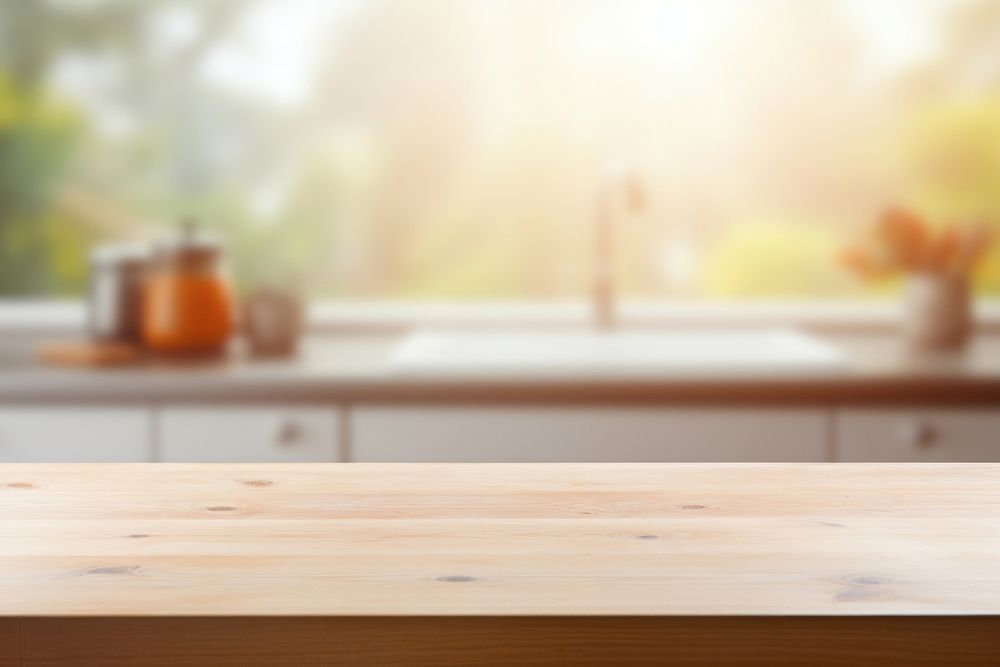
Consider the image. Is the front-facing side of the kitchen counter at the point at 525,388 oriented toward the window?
no

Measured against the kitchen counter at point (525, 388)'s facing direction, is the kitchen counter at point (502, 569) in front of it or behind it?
in front

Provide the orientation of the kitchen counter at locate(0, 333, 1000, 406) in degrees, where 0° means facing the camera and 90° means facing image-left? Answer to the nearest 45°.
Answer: approximately 0°
